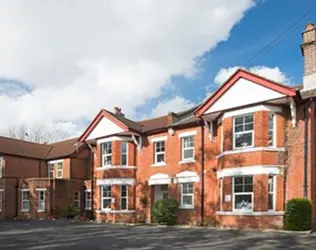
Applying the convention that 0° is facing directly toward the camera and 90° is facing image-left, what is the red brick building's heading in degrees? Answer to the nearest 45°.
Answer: approximately 45°

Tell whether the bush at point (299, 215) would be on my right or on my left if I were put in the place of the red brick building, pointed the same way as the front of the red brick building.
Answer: on my left
